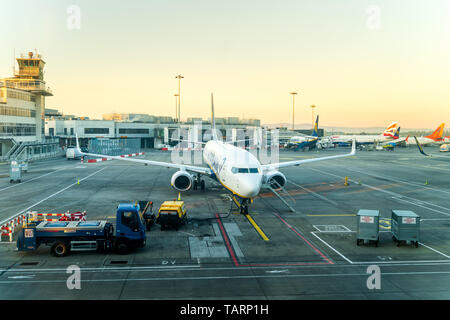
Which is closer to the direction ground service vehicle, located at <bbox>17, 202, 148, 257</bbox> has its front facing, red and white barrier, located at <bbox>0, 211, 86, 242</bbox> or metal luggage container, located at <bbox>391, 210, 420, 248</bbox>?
the metal luggage container

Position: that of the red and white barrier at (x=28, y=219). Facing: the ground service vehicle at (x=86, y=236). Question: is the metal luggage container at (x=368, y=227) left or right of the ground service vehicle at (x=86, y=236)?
left

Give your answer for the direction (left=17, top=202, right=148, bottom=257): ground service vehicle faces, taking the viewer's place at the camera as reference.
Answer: facing to the right of the viewer

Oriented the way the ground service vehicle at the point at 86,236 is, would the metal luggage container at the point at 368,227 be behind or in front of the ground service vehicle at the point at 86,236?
in front

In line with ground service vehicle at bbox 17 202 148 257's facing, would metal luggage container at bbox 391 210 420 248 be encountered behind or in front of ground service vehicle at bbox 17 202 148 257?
in front

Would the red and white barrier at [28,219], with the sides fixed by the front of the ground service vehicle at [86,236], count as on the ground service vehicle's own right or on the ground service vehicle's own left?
on the ground service vehicle's own left
